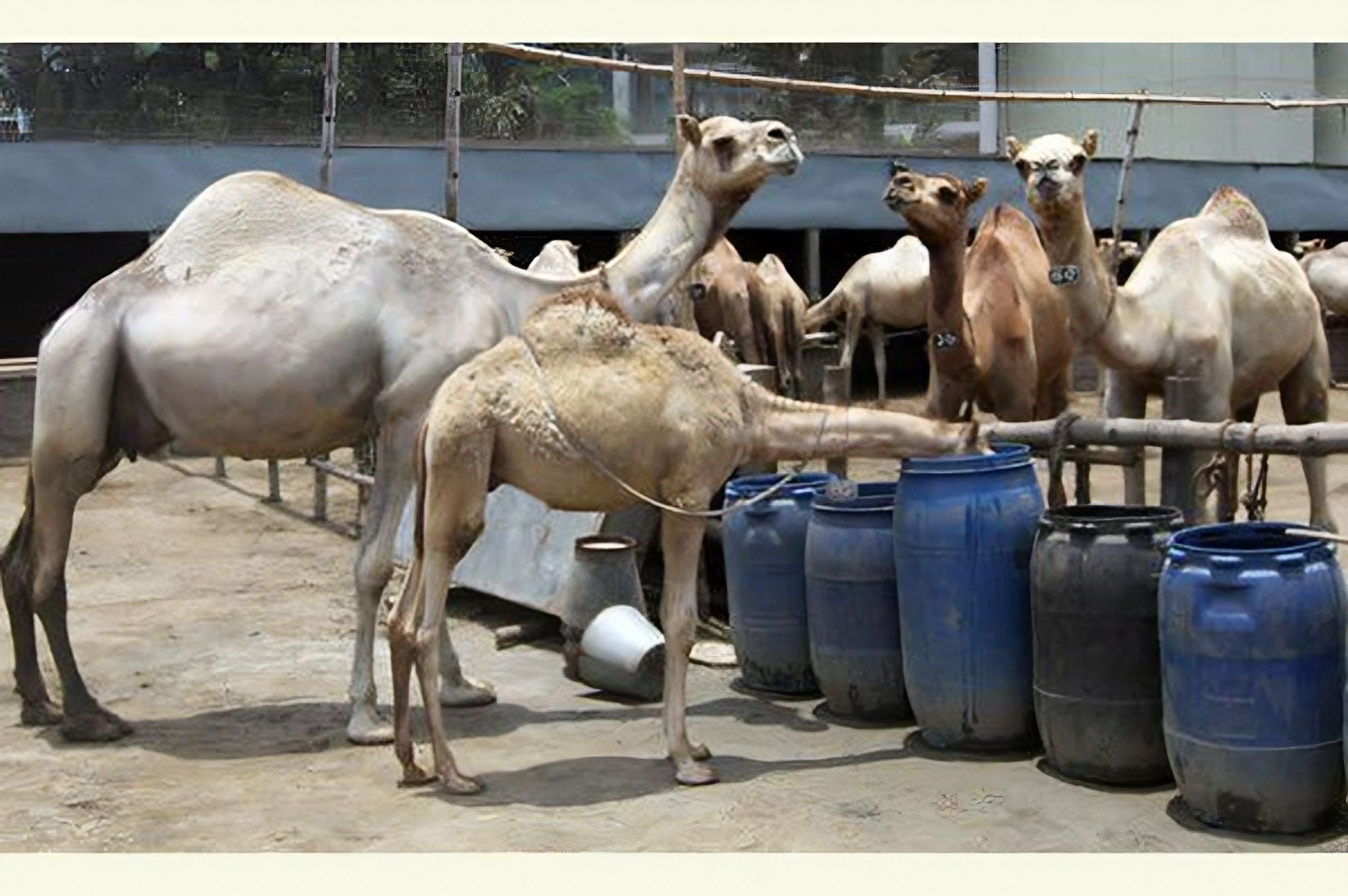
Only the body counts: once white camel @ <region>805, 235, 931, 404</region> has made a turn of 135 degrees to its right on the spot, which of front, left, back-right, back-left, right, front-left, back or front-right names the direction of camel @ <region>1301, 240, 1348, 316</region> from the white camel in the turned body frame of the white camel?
front-right

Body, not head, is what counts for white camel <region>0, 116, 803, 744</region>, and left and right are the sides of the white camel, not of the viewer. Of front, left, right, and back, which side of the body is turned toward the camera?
right

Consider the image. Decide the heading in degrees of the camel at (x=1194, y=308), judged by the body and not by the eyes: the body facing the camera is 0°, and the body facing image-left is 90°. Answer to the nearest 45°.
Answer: approximately 45°

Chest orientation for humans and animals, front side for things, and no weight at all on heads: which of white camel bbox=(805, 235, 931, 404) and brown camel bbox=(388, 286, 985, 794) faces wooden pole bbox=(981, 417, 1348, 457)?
brown camel bbox=(388, 286, 985, 794)

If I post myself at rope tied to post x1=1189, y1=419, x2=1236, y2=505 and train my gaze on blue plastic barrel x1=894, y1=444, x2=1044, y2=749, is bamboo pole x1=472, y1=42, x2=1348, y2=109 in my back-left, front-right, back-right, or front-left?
back-right

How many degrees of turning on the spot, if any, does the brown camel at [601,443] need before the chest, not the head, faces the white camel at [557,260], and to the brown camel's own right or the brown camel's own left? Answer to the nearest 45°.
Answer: approximately 90° to the brown camel's own left

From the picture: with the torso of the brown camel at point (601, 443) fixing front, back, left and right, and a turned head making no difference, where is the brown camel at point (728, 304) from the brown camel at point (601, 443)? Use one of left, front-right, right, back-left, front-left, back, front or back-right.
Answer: left

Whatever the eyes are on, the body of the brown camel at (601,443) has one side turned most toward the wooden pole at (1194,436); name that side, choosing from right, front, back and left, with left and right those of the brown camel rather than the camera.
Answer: front

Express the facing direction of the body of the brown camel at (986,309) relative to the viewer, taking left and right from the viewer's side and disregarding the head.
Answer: facing the viewer and to the left of the viewer

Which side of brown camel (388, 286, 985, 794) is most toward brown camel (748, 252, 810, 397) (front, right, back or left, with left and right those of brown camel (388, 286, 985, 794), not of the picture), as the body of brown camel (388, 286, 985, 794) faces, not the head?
left

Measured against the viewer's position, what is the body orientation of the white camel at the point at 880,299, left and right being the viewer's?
facing to the left of the viewer

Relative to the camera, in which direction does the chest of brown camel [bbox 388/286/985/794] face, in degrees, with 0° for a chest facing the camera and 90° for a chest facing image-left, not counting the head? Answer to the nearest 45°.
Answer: approximately 270°

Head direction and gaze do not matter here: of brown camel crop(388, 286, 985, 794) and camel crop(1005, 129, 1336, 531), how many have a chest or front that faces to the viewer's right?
1

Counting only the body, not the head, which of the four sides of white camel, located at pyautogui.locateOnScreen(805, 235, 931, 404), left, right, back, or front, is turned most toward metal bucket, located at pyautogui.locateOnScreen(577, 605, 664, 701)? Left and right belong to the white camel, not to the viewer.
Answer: left

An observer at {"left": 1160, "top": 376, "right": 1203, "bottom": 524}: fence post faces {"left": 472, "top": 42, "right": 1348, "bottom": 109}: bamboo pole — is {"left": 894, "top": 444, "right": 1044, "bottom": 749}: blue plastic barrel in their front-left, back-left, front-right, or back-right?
back-left
